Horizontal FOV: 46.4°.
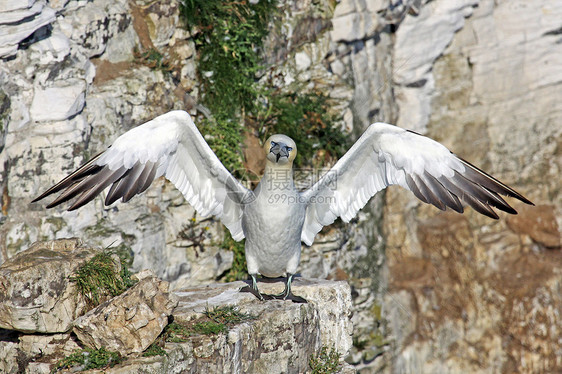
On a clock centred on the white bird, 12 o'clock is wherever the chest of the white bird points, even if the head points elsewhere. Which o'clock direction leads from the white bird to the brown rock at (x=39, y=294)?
The brown rock is roughly at 2 o'clock from the white bird.

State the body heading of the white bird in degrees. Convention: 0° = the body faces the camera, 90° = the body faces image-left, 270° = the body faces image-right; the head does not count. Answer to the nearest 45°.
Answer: approximately 0°

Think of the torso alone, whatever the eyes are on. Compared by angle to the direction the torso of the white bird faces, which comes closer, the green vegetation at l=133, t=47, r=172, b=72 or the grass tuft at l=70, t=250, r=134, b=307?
the grass tuft

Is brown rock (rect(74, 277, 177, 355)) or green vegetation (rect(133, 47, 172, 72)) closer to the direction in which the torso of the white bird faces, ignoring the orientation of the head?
the brown rock

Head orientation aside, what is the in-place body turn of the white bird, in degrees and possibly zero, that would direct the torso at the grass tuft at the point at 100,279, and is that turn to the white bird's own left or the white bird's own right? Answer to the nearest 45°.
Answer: approximately 45° to the white bird's own right

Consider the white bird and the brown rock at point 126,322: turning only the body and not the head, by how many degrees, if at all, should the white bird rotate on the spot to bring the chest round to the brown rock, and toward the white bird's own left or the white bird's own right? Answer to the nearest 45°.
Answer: approximately 45° to the white bird's own right
